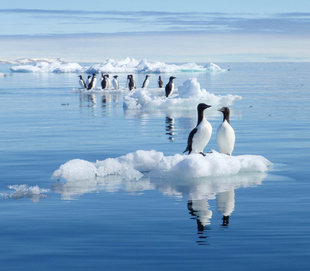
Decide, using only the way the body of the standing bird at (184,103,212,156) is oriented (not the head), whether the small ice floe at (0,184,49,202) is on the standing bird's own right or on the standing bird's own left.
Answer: on the standing bird's own right

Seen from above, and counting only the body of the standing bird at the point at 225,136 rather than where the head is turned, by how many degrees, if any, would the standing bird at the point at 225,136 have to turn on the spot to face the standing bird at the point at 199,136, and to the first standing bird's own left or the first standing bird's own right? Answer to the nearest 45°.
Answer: approximately 90° to the first standing bird's own right

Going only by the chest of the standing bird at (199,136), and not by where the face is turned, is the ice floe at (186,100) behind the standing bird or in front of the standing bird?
behind

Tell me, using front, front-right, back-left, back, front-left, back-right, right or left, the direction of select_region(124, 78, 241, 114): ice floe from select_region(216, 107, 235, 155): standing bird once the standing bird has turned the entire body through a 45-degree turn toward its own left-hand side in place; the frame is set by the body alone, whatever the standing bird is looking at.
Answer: back-left

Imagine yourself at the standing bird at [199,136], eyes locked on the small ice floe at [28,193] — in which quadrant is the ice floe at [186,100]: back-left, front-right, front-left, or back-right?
back-right
